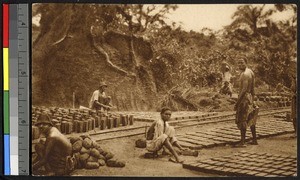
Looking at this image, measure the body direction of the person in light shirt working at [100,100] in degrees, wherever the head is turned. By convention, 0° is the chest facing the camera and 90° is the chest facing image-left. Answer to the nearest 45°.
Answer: approximately 315°

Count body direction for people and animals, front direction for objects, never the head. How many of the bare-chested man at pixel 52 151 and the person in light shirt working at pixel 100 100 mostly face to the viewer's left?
1

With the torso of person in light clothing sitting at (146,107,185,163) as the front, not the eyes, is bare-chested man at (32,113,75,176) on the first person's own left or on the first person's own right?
on the first person's own right

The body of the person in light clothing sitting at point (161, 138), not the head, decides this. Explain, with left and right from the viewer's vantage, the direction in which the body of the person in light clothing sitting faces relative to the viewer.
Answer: facing the viewer and to the right of the viewer
